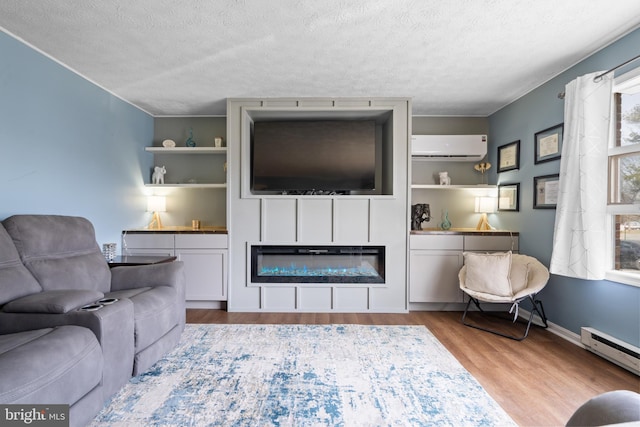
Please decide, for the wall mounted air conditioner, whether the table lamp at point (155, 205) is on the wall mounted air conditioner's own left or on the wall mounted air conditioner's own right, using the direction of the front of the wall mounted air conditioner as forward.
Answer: on the wall mounted air conditioner's own right

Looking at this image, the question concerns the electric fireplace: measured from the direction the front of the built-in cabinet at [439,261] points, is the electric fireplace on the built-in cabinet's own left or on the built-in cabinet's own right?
on the built-in cabinet's own right

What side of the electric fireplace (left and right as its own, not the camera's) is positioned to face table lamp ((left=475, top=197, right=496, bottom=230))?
left

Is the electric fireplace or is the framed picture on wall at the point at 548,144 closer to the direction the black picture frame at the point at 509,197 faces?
the electric fireplace

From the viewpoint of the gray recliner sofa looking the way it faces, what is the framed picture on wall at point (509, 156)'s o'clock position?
The framed picture on wall is roughly at 11 o'clock from the gray recliner sofa.

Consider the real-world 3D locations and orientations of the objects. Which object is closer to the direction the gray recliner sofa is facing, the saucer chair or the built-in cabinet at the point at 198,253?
the saucer chair
